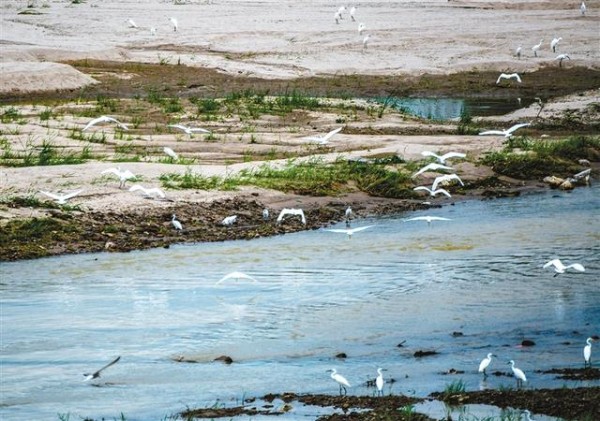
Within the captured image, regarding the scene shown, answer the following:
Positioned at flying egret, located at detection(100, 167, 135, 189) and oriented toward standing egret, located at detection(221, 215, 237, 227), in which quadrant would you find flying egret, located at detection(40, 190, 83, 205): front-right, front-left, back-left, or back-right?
back-right

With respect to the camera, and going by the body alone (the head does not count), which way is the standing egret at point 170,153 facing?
to the viewer's left

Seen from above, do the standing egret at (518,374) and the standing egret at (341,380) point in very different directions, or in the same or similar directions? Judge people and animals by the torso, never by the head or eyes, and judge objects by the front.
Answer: same or similar directions

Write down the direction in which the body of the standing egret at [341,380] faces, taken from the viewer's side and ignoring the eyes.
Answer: to the viewer's left

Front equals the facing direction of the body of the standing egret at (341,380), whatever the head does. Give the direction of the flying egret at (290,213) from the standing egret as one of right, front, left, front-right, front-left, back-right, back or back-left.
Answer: right

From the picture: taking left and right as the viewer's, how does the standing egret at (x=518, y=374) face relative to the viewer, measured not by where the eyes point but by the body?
facing to the left of the viewer

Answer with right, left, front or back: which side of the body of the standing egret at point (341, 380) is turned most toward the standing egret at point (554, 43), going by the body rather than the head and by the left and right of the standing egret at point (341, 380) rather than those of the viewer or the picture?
right

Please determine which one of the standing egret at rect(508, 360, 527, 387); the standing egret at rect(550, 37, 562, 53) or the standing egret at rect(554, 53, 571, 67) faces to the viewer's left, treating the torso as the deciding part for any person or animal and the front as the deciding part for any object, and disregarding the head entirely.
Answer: the standing egret at rect(508, 360, 527, 387)

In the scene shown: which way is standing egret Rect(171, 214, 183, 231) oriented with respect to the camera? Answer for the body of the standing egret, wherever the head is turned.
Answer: to the viewer's left

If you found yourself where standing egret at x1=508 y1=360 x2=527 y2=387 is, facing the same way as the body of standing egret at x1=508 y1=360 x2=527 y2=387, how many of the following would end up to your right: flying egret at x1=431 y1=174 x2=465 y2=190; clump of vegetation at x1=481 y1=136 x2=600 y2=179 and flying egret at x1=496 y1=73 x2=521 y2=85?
3

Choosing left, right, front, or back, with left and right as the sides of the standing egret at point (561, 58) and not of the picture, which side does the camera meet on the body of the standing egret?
right
